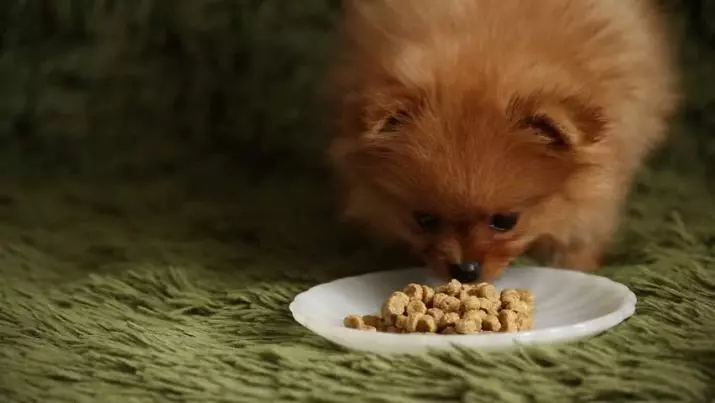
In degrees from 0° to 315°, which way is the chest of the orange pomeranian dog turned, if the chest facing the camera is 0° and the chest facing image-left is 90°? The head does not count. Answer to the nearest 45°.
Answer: approximately 0°
